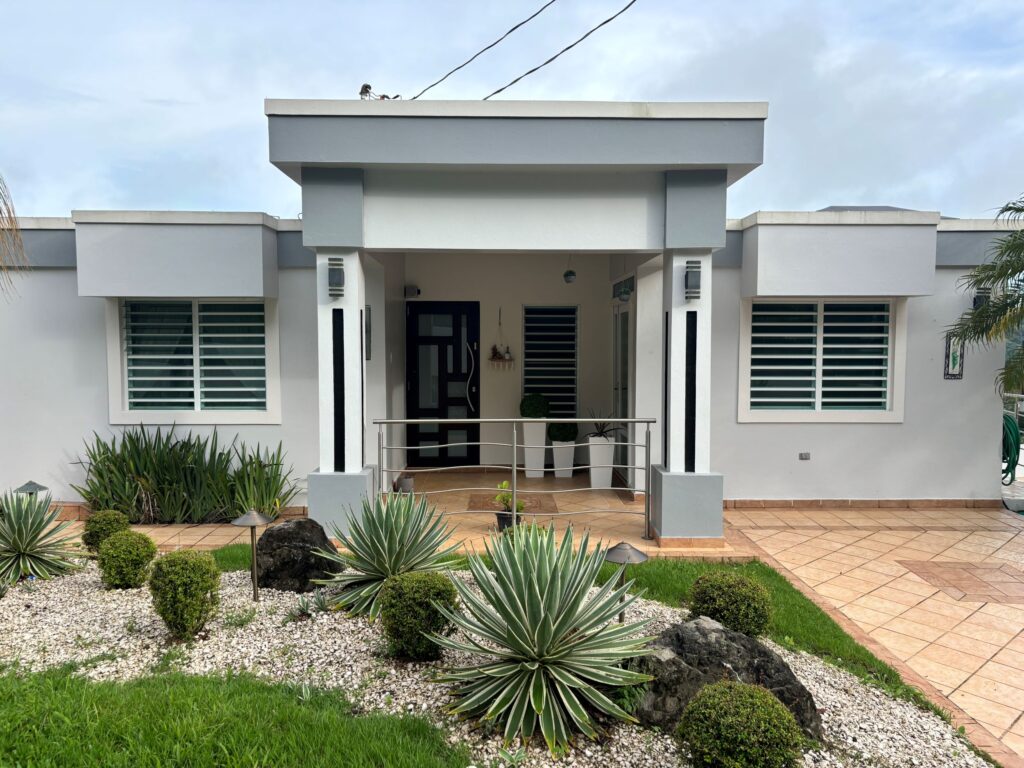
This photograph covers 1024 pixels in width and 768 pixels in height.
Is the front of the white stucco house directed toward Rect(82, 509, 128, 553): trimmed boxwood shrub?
no

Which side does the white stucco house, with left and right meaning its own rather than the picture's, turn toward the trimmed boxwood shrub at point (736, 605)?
front

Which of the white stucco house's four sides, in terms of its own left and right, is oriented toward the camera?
front

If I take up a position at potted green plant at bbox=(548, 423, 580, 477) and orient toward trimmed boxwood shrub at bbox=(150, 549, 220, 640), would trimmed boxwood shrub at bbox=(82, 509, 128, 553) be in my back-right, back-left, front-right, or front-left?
front-right

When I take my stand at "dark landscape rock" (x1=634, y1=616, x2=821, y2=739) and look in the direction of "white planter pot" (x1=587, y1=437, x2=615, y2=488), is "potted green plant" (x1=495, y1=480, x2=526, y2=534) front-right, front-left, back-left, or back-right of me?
front-left

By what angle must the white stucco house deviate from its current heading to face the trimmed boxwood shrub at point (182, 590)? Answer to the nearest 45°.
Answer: approximately 45° to its right

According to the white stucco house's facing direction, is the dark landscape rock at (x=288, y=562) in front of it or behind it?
in front

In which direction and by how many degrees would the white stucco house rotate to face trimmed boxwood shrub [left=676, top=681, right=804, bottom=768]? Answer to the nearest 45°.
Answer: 0° — it already faces it

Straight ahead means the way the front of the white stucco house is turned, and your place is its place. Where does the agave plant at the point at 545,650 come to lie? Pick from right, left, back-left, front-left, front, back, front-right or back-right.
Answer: front
